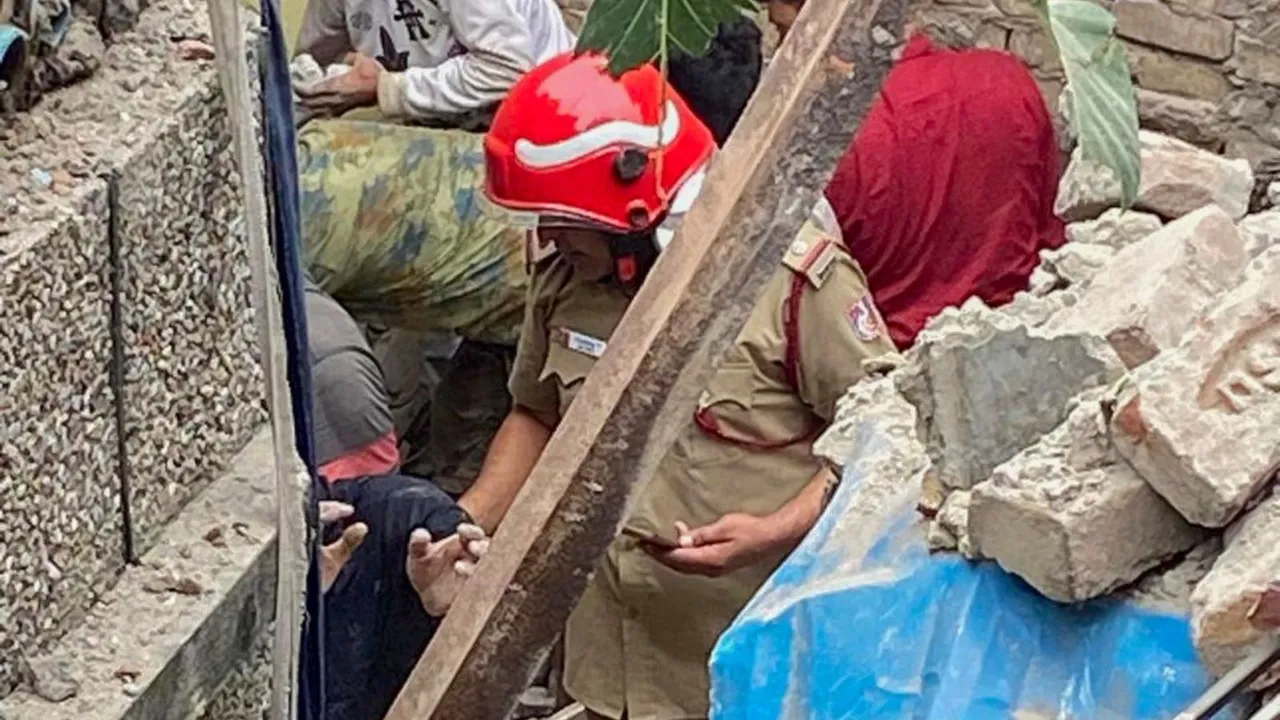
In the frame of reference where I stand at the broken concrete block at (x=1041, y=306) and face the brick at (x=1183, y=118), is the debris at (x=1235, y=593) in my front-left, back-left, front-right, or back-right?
back-right

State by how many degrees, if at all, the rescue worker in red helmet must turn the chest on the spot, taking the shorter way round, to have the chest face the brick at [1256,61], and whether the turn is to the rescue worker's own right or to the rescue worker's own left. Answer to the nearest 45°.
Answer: approximately 180°

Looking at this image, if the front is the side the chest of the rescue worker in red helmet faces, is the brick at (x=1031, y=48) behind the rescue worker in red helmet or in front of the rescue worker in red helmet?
behind

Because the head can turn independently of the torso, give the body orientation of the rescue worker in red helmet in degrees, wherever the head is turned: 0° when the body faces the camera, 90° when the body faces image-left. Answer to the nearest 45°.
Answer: approximately 45°

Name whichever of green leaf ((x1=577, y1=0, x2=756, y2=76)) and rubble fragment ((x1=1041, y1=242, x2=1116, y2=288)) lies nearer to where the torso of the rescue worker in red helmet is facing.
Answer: the green leaf

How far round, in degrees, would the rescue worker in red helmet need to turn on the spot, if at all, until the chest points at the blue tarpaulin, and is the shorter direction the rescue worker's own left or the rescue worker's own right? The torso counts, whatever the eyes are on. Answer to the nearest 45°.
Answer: approximately 45° to the rescue worker's own left
